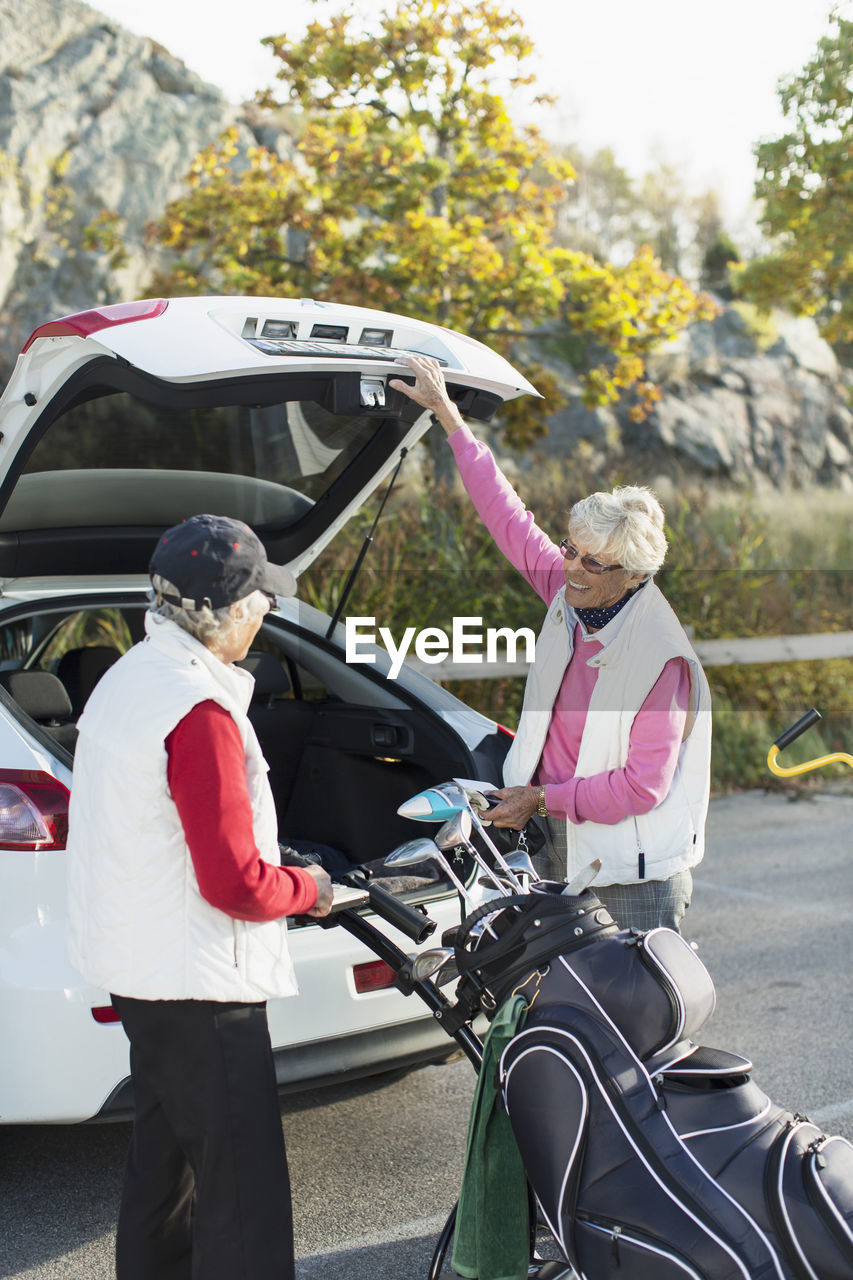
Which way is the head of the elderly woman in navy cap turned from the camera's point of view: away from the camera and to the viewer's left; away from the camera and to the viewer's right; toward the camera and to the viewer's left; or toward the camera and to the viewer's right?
away from the camera and to the viewer's right

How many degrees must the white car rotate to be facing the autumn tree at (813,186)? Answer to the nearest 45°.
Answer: approximately 90° to its right

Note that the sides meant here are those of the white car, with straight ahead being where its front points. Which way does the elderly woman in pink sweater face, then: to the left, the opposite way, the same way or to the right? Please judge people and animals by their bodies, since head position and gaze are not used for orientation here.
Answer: to the left

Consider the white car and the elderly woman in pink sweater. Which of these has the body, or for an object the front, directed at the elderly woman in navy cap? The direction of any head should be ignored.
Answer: the elderly woman in pink sweater

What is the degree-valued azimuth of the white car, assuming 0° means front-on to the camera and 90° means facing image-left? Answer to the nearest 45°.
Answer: approximately 135°

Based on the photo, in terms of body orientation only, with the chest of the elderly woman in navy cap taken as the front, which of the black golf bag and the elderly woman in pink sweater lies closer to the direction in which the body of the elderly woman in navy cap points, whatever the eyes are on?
the elderly woman in pink sweater

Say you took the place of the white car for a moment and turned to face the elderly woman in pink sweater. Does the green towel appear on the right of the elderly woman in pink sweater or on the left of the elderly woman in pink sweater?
right

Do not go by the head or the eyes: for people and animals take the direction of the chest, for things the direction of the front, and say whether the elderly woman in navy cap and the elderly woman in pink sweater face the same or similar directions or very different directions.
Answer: very different directions

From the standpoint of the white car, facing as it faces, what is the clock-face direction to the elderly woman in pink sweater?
The elderly woman in pink sweater is roughly at 6 o'clock from the white car.

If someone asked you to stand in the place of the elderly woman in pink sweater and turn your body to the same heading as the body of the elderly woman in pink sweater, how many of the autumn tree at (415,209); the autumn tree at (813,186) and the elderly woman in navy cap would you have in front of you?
1

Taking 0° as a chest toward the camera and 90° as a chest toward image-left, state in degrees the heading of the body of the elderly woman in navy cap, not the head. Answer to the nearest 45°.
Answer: approximately 225°

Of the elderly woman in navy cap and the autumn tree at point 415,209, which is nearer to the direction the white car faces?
the autumn tree

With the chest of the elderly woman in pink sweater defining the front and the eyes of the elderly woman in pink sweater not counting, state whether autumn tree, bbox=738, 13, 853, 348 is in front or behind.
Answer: behind
